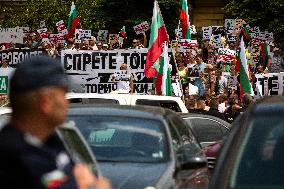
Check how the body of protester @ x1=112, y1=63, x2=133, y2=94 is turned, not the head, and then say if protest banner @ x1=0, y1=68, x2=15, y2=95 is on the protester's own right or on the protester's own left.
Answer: on the protester's own right

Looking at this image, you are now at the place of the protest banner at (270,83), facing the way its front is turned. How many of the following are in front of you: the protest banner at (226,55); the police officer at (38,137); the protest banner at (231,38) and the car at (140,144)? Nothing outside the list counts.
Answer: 2

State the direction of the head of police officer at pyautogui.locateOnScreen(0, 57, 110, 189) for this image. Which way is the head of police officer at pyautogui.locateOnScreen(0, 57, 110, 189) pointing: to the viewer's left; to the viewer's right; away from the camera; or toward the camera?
to the viewer's right

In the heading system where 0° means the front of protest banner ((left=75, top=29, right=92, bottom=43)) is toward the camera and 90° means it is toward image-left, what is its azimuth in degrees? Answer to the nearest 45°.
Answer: approximately 0°

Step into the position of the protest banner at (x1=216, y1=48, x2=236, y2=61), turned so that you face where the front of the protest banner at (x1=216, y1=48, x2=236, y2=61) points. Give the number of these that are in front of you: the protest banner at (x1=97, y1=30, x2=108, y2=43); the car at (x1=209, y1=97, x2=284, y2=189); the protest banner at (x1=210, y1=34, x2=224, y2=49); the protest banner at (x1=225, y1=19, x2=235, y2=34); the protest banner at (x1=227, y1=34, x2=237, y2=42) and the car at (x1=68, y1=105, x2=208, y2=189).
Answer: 2

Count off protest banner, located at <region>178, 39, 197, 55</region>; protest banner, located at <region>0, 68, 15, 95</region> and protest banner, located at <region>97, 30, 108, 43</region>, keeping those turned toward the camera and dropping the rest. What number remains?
3

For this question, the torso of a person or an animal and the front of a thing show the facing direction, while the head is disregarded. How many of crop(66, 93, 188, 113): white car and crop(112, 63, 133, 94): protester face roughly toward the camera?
1
